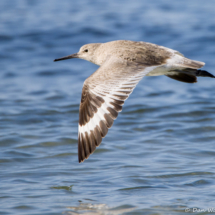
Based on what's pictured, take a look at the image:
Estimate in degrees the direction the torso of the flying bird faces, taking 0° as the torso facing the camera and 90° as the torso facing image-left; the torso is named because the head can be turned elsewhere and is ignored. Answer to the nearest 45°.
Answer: approximately 90°
